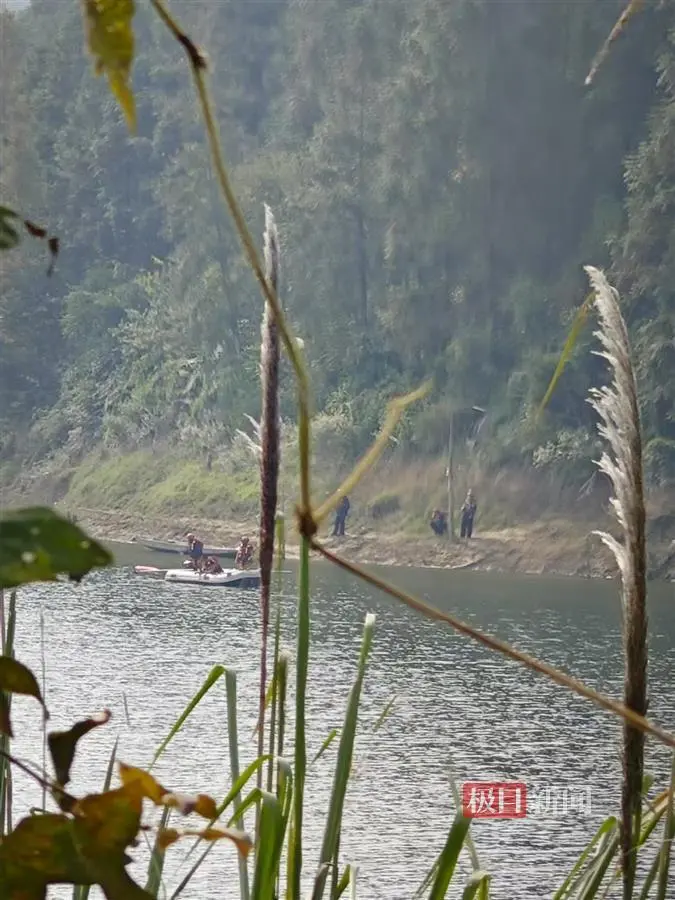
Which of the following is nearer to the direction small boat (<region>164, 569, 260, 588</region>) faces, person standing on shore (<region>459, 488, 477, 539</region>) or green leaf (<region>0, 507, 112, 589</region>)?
the green leaf

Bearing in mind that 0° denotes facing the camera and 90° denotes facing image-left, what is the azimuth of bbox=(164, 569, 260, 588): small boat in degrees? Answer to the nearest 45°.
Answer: approximately 90°

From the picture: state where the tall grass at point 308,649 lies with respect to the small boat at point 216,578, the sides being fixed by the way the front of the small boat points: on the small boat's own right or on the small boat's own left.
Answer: on the small boat's own left

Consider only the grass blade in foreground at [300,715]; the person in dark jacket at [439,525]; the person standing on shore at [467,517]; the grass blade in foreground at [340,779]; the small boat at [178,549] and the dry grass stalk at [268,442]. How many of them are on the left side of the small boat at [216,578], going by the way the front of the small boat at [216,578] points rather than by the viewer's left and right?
3

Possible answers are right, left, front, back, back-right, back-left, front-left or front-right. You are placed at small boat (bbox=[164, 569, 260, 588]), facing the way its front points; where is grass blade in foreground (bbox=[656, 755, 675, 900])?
left

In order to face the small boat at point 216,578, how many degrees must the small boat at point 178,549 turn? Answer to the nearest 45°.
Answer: approximately 90° to its left

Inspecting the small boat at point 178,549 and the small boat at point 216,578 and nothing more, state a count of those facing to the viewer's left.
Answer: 2

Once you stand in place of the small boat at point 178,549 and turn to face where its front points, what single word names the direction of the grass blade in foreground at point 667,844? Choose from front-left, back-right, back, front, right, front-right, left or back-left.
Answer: left

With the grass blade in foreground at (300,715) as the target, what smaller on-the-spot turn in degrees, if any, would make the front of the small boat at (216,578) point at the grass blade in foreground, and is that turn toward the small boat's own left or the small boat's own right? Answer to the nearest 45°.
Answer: approximately 90° to the small boat's own left

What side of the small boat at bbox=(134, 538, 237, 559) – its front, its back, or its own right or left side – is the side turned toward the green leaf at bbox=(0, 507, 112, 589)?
left

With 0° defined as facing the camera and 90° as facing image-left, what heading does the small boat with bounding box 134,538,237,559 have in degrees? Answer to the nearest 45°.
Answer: approximately 90°
